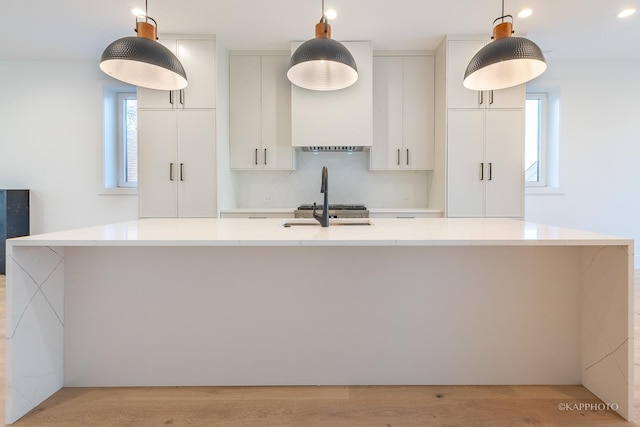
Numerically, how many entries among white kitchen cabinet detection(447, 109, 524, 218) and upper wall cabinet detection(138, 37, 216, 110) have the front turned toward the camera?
2

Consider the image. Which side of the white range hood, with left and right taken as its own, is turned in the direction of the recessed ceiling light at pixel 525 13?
left

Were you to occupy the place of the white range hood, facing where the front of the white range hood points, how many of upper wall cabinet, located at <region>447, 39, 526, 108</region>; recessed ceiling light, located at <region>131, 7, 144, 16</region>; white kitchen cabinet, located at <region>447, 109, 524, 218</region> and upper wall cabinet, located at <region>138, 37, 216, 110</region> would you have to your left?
2

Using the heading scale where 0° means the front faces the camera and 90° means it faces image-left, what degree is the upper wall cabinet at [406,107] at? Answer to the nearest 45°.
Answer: approximately 0°
